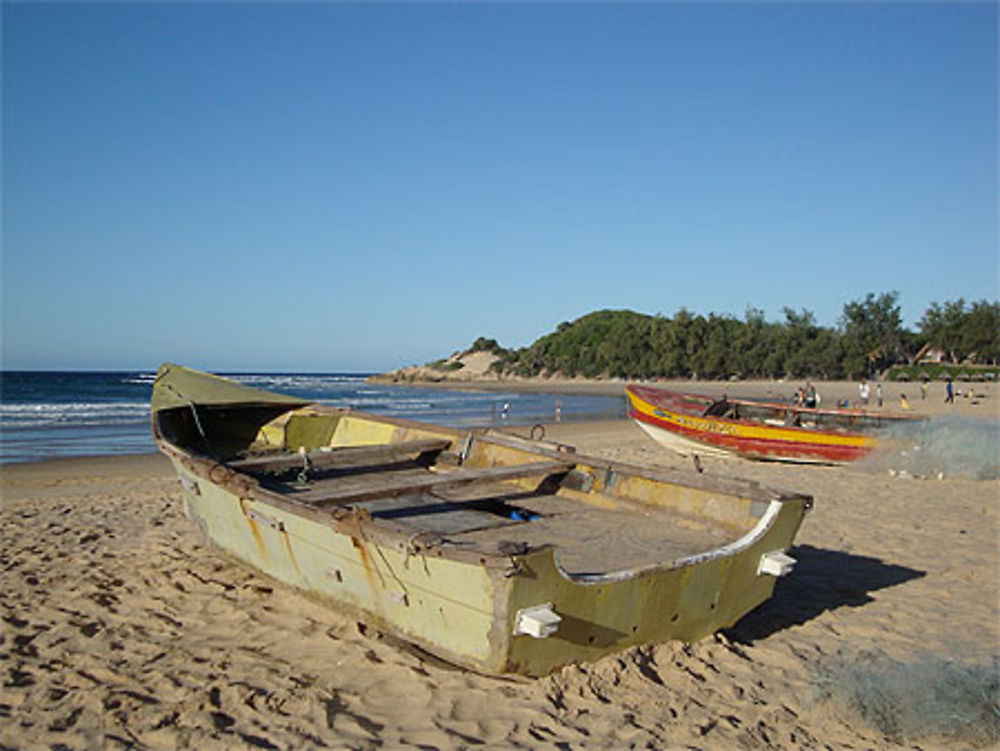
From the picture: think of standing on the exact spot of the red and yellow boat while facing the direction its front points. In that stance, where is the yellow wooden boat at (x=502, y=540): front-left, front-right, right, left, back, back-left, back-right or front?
left

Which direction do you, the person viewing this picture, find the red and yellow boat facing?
facing to the left of the viewer

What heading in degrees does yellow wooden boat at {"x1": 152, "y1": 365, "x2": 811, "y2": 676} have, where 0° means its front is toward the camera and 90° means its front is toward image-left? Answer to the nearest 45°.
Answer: approximately 135°

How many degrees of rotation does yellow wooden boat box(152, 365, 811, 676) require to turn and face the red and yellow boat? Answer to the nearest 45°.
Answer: approximately 90° to its right

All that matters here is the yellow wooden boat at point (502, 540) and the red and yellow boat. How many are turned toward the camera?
0
